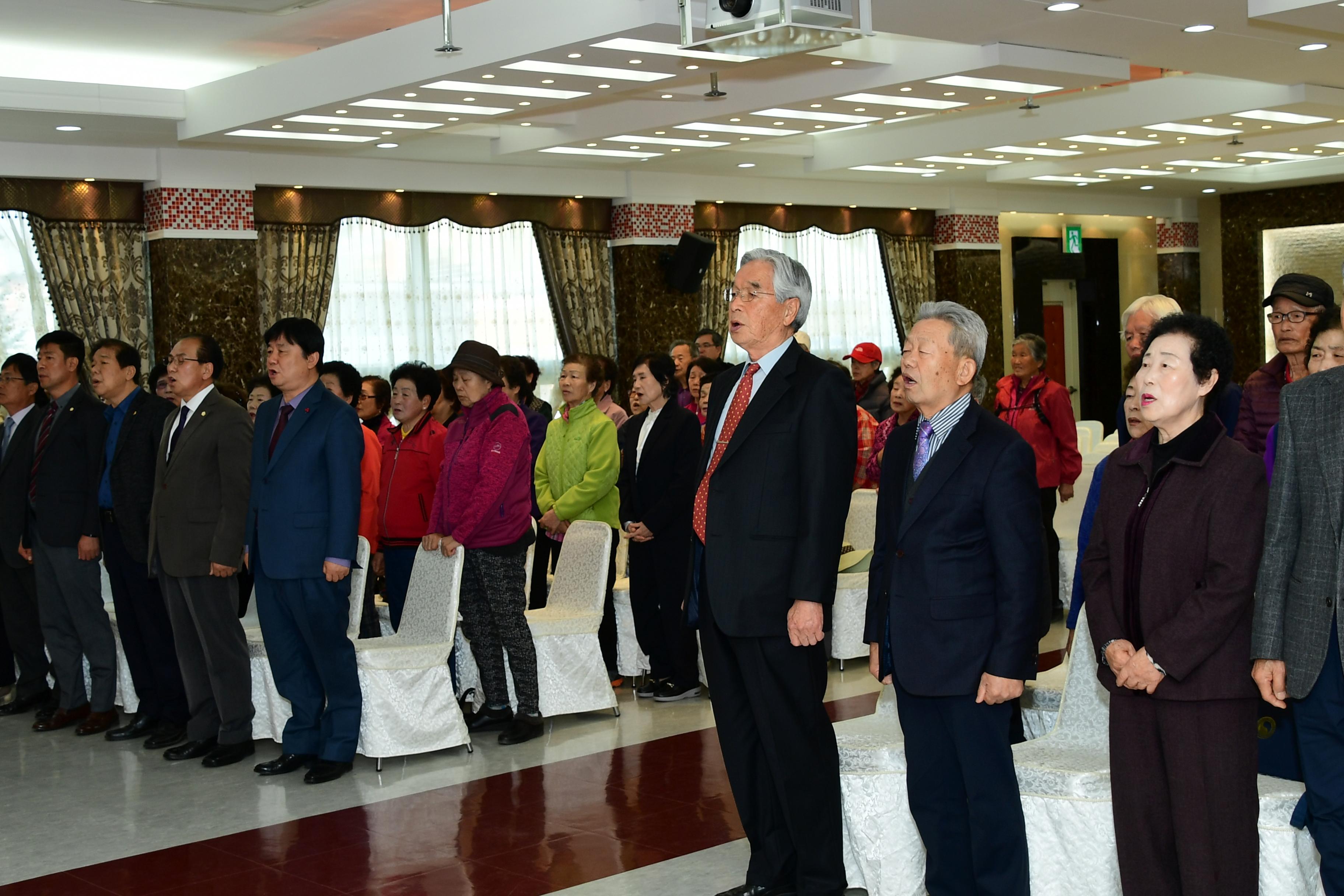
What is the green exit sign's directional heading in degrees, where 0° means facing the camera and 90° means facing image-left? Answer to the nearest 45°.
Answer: approximately 0°

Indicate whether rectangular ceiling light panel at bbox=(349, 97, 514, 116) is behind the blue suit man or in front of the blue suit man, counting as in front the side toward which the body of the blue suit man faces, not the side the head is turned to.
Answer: behind

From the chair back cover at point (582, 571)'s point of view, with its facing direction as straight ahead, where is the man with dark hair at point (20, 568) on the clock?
The man with dark hair is roughly at 2 o'clock from the chair back cover.

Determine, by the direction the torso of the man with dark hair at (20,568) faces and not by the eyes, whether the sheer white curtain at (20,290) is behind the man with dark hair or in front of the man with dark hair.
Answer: behind

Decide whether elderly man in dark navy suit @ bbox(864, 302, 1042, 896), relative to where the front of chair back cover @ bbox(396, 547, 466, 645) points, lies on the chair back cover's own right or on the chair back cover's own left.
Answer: on the chair back cover's own left

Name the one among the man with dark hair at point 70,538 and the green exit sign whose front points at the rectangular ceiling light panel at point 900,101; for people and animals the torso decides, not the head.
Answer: the green exit sign

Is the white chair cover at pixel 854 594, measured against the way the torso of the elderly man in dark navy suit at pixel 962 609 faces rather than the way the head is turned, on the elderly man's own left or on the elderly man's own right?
on the elderly man's own right

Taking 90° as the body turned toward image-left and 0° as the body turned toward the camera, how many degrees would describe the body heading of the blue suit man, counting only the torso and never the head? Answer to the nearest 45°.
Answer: approximately 45°

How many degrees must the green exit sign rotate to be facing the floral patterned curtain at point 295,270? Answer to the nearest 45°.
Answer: approximately 45° to its right

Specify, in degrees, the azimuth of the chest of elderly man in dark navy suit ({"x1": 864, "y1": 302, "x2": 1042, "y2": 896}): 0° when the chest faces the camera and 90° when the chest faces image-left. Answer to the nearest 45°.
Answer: approximately 45°
